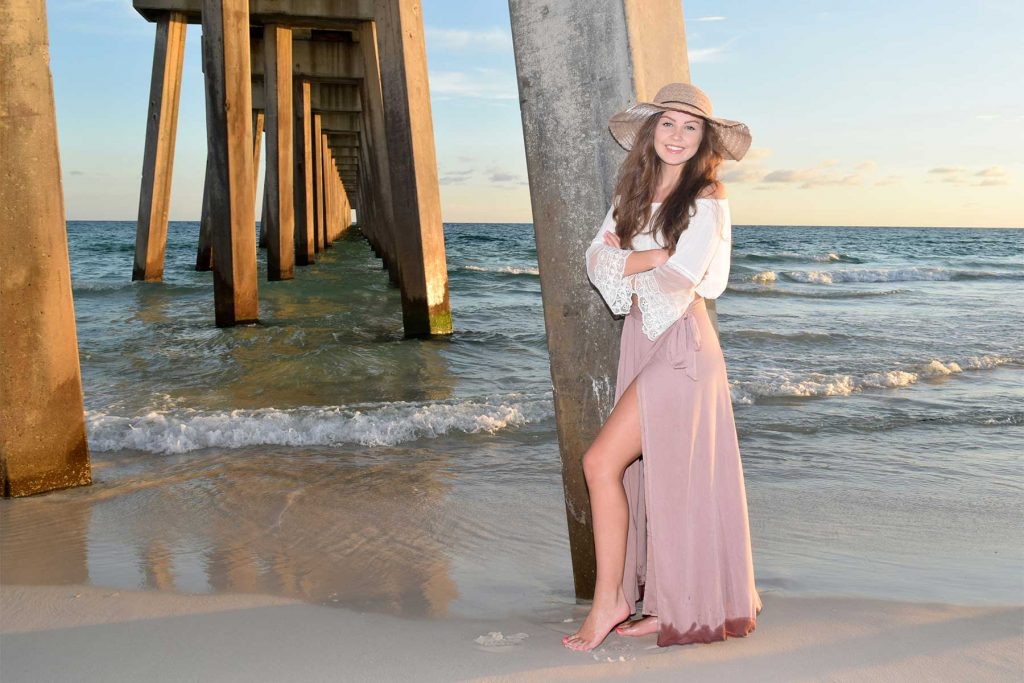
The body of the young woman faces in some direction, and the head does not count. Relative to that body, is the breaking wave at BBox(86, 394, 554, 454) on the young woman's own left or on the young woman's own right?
on the young woman's own right

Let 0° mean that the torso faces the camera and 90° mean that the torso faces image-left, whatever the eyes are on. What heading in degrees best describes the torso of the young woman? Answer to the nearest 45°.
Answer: approximately 45°
